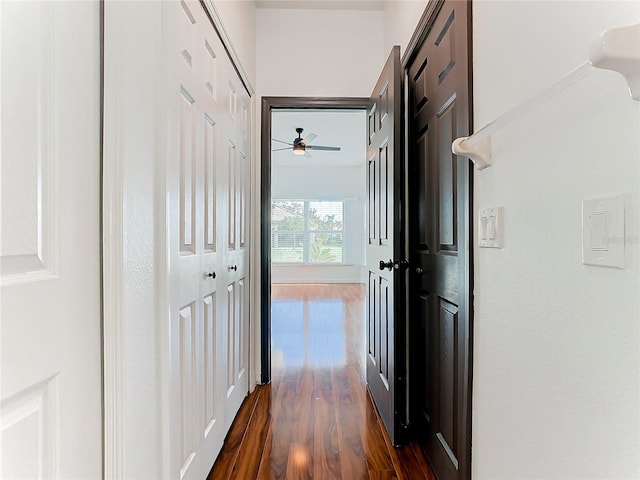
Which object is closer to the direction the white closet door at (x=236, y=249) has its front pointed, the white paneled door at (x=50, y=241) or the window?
the window

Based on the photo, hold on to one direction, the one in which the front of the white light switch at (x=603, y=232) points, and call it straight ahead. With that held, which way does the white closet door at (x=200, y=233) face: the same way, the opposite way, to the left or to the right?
the opposite way

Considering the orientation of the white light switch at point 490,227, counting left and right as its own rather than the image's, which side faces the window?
right

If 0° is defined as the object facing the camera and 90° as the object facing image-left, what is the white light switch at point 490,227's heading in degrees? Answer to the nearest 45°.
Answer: approximately 45°

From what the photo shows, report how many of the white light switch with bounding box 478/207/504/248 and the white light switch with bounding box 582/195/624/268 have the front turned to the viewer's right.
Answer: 0

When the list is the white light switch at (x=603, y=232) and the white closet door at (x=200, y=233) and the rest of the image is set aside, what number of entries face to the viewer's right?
1

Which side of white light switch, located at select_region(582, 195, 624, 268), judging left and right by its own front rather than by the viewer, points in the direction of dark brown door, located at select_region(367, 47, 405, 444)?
right

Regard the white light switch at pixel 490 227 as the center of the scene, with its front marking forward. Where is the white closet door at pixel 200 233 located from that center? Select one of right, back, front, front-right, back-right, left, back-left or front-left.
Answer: front-right

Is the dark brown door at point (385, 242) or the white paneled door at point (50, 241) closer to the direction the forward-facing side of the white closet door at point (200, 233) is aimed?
the dark brown door

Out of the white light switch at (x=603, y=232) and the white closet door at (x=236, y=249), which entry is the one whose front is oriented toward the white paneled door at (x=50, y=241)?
the white light switch

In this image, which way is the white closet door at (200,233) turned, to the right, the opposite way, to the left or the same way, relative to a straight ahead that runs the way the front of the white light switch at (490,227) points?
the opposite way

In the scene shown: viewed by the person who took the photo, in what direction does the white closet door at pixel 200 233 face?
facing to the right of the viewer

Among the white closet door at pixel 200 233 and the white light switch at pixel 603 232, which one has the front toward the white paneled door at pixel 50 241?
the white light switch

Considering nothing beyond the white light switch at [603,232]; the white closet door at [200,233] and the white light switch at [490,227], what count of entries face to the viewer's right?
1

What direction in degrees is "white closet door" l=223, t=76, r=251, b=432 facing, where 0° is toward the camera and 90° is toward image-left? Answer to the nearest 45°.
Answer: approximately 270°
